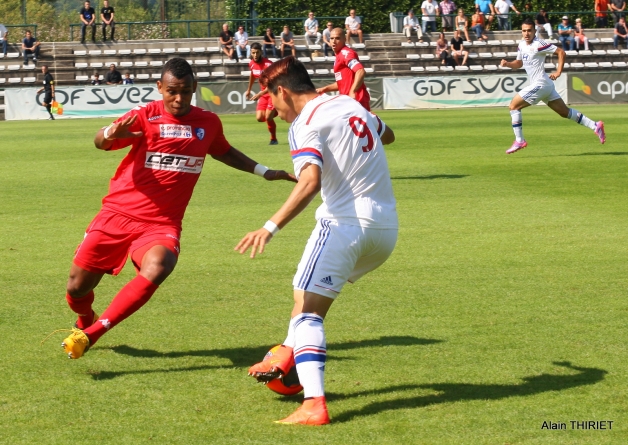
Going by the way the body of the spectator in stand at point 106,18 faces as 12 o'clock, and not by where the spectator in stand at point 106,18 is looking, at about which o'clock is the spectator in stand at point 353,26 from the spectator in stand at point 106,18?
the spectator in stand at point 353,26 is roughly at 9 o'clock from the spectator in stand at point 106,18.

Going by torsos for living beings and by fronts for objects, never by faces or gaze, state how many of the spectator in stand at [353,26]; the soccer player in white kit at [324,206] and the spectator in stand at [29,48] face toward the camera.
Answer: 2

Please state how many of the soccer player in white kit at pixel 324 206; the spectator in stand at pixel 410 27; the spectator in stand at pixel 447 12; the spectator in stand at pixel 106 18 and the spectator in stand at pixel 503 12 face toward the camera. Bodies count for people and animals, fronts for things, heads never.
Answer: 4

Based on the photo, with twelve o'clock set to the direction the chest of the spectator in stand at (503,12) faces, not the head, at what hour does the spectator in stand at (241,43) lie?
the spectator in stand at (241,43) is roughly at 2 o'clock from the spectator in stand at (503,12).

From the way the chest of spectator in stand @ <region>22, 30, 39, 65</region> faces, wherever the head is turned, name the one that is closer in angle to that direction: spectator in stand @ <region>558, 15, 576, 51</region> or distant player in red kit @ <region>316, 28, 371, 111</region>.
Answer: the distant player in red kit

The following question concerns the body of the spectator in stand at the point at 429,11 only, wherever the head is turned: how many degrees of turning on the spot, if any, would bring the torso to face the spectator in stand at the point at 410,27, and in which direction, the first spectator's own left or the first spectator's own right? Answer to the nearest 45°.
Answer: approximately 90° to the first spectator's own right

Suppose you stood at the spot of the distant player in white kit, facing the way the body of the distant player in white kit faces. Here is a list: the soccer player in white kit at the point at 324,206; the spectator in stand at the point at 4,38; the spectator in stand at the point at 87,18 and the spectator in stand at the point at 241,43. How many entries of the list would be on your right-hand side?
3

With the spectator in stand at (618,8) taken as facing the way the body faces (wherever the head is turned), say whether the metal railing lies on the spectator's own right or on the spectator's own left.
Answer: on the spectator's own right

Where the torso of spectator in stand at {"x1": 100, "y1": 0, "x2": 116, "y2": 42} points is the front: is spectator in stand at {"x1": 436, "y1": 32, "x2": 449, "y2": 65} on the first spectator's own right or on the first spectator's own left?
on the first spectator's own left

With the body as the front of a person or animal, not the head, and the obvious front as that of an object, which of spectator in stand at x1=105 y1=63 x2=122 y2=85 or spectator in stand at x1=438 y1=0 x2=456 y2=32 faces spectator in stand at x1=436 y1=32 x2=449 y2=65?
spectator in stand at x1=438 y1=0 x2=456 y2=32

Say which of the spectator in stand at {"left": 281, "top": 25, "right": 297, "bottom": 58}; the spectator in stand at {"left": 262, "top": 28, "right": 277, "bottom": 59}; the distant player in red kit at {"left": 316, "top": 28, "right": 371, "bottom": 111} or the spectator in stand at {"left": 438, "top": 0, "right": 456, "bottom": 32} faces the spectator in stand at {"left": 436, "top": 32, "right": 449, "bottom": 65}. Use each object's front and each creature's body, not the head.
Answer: the spectator in stand at {"left": 438, "top": 0, "right": 456, "bottom": 32}
